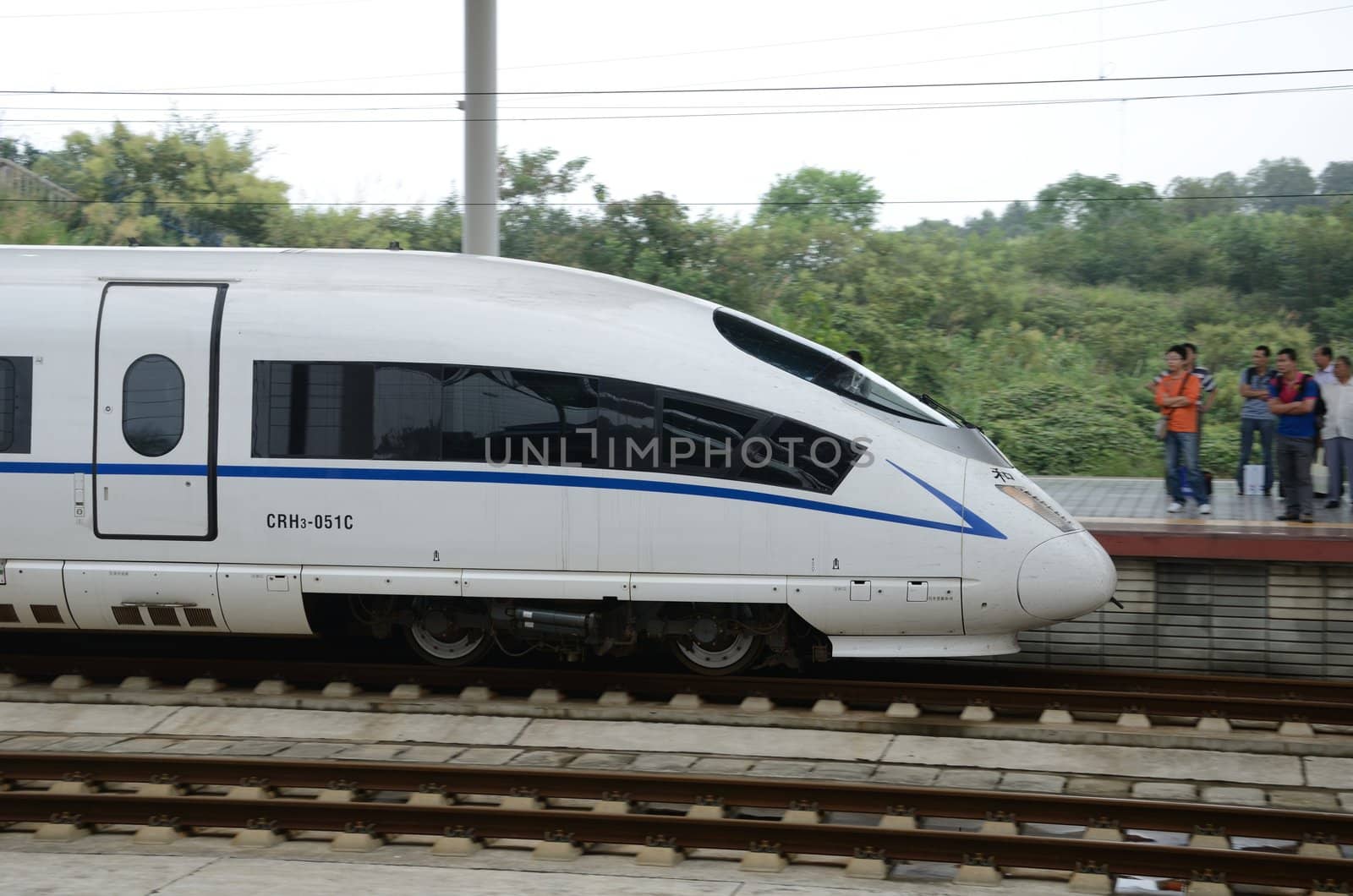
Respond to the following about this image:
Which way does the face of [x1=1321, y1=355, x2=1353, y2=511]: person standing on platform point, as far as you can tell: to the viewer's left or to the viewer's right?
to the viewer's left

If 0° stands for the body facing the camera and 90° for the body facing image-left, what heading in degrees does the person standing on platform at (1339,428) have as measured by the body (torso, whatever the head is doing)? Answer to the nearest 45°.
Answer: approximately 45°

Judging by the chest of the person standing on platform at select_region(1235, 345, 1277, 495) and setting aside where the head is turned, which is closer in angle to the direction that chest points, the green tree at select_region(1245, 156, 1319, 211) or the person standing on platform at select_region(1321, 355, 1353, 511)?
the person standing on platform

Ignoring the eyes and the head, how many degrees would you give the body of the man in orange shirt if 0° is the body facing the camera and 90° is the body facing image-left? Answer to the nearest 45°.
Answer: approximately 45°

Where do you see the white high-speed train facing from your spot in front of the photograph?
facing to the right of the viewer
